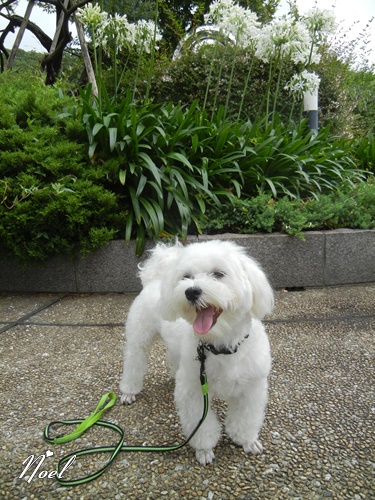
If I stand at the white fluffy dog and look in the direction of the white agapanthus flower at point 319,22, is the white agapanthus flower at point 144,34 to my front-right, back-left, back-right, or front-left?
front-left

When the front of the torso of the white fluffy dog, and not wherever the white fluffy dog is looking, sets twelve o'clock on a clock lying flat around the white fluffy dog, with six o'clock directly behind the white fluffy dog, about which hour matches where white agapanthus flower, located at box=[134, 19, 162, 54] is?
The white agapanthus flower is roughly at 7 o'clock from the white fluffy dog.

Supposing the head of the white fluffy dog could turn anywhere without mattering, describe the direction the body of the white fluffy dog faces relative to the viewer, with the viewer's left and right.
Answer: facing the viewer and to the right of the viewer

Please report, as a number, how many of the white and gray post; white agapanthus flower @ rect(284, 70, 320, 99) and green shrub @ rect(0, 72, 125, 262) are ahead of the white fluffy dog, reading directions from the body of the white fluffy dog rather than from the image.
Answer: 0

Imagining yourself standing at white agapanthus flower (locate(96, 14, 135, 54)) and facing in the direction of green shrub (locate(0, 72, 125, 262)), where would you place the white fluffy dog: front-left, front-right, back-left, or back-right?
front-left

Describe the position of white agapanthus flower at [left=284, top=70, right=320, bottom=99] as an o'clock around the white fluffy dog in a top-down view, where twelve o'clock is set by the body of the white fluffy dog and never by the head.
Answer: The white agapanthus flower is roughly at 8 o'clock from the white fluffy dog.

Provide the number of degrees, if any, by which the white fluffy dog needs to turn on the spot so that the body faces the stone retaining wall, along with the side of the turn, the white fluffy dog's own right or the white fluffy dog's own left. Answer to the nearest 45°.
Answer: approximately 135° to the white fluffy dog's own left

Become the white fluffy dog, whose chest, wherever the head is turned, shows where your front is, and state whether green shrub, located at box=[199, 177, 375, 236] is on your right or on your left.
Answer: on your left

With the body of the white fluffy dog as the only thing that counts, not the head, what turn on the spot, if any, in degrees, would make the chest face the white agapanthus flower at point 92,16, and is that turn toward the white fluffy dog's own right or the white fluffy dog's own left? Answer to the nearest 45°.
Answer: approximately 180°

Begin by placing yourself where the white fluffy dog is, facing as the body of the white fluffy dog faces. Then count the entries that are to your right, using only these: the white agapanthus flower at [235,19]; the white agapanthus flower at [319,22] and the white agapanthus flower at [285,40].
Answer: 0

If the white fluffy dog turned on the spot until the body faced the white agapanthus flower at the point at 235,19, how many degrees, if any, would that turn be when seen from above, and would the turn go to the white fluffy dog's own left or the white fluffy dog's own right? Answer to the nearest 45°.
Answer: approximately 135° to the white fluffy dog's own left

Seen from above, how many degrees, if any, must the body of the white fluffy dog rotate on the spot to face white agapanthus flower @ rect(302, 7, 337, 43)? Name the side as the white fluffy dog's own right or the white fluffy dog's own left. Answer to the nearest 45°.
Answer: approximately 135° to the white fluffy dog's own left

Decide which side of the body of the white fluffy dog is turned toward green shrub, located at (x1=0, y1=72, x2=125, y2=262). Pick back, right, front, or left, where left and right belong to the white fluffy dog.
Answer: back

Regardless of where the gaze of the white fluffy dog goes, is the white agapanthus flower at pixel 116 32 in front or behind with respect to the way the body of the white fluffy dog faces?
behind
